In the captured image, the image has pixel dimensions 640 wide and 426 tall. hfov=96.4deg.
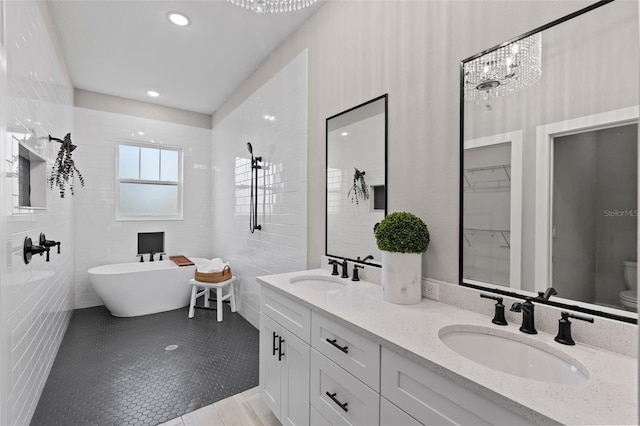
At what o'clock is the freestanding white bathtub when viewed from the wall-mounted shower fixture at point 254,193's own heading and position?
The freestanding white bathtub is roughly at 1 o'clock from the wall-mounted shower fixture.

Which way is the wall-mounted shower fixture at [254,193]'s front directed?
to the viewer's left

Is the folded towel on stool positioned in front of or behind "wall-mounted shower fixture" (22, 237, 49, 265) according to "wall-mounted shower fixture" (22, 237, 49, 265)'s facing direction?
in front

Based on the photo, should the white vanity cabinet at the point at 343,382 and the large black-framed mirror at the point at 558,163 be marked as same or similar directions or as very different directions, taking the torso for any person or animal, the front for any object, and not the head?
same or similar directions

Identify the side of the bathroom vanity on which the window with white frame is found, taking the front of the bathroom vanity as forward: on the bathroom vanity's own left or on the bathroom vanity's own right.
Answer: on the bathroom vanity's own right

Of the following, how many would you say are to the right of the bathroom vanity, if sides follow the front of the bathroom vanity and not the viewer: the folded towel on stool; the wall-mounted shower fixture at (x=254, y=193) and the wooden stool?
3

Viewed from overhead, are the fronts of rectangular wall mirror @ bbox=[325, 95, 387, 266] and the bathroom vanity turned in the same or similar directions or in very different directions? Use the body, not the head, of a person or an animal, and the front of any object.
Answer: same or similar directions

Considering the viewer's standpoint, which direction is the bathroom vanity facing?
facing the viewer and to the left of the viewer

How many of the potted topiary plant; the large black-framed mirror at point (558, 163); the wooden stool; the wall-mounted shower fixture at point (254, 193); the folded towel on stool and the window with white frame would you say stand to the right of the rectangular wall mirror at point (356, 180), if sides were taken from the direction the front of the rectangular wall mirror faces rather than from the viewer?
4

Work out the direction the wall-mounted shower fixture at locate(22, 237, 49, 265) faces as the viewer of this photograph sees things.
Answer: facing to the right of the viewer

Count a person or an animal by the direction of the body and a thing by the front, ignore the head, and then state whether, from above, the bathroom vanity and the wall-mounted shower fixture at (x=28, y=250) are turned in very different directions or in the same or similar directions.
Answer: very different directions

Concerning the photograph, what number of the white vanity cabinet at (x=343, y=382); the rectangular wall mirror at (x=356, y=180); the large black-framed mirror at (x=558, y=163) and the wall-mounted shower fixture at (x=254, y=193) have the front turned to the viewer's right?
0

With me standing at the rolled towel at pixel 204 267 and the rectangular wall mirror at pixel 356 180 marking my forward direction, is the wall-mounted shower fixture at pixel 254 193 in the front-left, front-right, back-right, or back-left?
front-left

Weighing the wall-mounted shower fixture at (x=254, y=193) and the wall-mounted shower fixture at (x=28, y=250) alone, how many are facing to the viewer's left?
1

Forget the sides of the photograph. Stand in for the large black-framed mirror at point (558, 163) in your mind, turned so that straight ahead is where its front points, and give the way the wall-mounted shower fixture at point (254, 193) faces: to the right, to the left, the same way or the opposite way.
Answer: the same way

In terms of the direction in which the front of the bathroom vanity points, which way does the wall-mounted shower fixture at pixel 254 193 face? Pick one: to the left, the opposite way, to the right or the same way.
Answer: the same way

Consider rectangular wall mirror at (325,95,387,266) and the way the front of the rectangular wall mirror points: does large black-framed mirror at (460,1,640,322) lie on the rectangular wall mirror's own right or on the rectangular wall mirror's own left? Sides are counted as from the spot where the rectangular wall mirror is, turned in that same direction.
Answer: on the rectangular wall mirror's own left

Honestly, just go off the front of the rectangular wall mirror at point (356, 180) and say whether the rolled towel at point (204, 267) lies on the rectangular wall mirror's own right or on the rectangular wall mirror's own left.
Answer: on the rectangular wall mirror's own right

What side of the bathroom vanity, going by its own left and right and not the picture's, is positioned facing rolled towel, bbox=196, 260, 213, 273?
right

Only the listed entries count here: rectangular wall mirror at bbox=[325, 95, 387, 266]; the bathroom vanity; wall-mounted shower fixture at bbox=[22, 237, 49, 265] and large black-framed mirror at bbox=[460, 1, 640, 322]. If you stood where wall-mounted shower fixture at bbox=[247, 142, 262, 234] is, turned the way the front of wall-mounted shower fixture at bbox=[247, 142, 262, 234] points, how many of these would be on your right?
0
